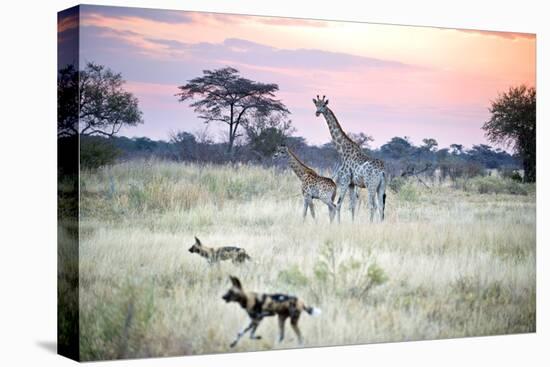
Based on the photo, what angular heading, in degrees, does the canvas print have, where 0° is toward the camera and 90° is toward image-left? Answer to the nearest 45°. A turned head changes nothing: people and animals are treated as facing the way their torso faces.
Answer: approximately 315°
